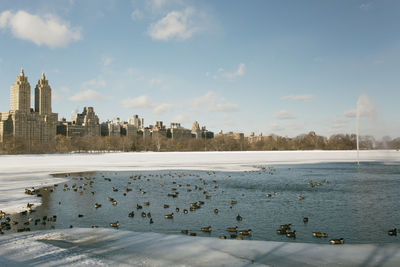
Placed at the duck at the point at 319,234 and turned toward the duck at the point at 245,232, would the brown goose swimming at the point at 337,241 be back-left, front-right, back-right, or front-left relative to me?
back-left

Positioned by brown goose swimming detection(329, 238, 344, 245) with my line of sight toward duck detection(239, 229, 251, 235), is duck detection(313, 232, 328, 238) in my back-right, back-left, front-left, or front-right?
front-right

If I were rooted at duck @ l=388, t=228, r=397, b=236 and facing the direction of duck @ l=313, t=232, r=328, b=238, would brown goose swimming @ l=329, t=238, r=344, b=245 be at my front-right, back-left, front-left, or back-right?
front-left

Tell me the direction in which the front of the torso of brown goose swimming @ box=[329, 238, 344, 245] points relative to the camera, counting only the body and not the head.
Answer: to the viewer's right

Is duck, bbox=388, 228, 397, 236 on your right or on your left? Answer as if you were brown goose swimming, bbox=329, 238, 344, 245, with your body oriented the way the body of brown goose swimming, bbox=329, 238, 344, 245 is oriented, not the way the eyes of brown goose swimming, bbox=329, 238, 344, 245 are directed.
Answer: on your left

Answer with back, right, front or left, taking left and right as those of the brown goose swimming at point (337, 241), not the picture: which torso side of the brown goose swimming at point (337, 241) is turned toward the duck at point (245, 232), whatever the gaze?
back

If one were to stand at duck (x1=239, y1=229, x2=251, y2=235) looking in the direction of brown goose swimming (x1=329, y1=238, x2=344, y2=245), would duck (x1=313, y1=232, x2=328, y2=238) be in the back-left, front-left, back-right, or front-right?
front-left
